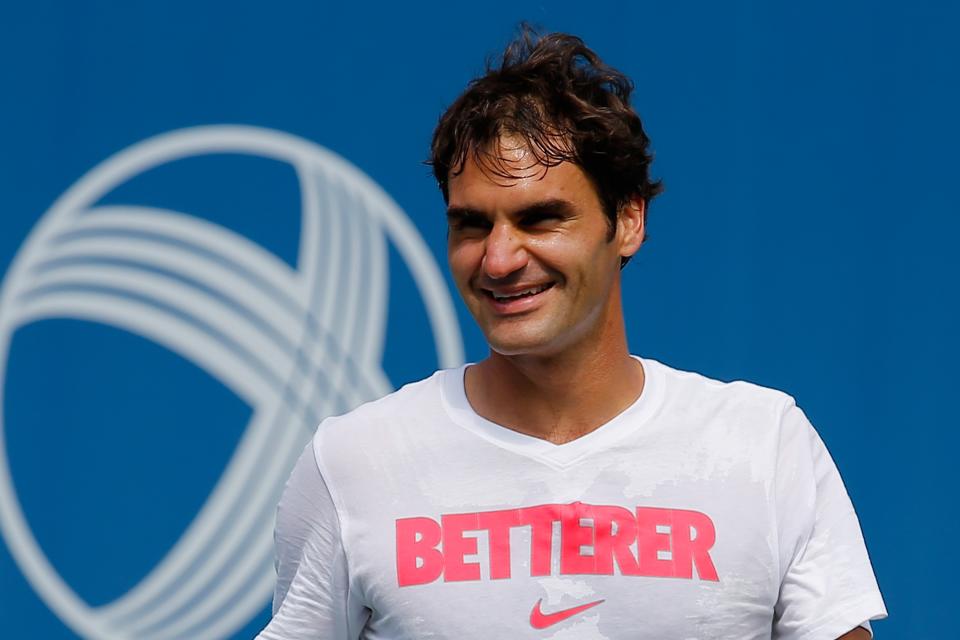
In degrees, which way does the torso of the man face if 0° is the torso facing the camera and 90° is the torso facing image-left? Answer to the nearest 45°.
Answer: approximately 0°
